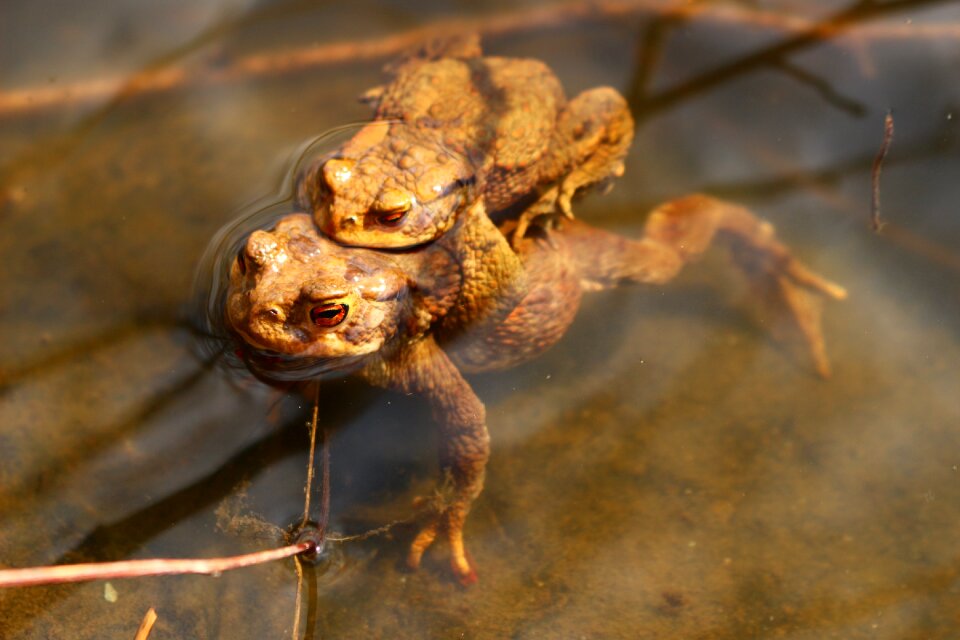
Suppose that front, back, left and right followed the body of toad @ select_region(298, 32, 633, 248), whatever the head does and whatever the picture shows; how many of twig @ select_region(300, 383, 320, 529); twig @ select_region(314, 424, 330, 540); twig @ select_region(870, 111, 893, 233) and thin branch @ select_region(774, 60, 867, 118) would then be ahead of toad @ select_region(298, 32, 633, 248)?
2

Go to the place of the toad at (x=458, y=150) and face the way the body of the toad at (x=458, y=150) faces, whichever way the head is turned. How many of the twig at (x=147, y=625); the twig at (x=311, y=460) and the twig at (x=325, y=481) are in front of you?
3

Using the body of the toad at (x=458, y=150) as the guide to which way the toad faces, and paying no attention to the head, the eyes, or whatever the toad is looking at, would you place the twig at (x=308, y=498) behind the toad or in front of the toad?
in front

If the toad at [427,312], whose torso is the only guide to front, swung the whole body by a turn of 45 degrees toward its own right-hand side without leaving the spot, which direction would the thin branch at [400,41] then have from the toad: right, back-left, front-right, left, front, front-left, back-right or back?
right

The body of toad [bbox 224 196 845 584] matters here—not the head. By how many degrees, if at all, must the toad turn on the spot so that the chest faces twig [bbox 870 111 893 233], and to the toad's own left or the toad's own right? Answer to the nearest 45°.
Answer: approximately 180°

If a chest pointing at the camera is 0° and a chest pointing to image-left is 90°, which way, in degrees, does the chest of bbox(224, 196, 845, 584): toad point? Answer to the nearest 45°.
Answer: approximately 45°

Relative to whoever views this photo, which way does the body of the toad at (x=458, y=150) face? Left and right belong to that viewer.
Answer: facing the viewer and to the left of the viewer

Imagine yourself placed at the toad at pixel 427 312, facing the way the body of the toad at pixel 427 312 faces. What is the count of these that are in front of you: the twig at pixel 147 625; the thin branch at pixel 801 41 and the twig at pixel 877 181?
1

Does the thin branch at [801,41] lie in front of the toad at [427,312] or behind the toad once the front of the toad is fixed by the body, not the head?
behind

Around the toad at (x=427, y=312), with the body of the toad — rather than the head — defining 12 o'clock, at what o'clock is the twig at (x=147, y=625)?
The twig is roughly at 12 o'clock from the toad.

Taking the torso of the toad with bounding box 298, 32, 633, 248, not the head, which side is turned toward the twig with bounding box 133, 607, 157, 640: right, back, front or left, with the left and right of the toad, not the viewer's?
front

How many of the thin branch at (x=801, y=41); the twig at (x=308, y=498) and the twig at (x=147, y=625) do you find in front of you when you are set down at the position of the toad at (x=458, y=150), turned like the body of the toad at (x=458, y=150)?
2

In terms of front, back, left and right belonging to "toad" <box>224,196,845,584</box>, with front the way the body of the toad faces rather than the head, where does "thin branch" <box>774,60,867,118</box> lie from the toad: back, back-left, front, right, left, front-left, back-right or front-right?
back

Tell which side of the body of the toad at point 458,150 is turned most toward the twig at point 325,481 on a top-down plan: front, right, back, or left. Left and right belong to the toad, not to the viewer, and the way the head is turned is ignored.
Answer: front

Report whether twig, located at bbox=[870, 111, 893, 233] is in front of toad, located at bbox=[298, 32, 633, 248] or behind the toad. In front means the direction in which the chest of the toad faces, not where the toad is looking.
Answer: behind

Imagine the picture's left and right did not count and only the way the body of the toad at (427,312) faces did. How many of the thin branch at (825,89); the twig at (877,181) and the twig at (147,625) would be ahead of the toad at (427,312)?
1
